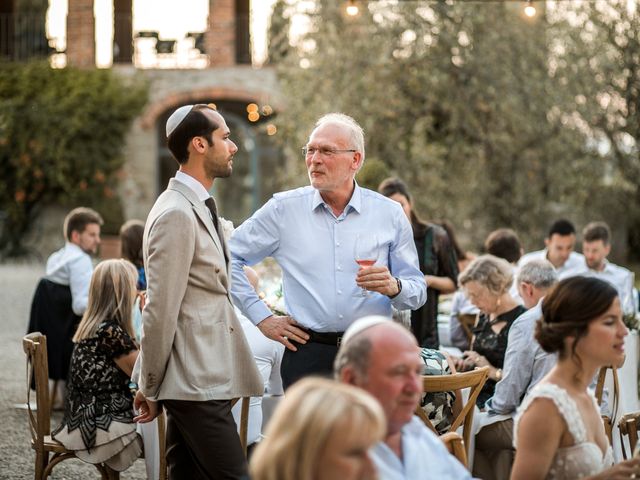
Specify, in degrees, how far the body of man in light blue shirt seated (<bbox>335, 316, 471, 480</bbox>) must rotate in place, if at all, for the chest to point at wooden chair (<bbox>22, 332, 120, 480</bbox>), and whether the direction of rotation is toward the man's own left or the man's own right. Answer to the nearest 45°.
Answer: approximately 180°

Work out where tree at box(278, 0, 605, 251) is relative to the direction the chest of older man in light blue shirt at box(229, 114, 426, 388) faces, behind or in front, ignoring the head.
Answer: behind

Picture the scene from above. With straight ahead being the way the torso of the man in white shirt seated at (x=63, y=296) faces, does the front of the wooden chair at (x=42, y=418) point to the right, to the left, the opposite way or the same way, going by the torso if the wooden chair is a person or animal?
the same way

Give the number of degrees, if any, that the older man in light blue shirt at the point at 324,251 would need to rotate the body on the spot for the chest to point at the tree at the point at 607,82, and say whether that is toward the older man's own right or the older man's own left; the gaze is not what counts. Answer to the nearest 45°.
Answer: approximately 180°

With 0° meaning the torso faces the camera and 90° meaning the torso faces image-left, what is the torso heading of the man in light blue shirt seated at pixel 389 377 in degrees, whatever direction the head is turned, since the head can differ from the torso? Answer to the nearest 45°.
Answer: approximately 315°

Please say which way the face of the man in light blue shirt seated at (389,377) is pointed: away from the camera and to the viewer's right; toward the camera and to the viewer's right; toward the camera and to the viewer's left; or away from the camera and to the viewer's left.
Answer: toward the camera and to the viewer's right

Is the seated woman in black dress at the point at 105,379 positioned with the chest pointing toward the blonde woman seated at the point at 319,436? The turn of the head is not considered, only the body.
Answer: no

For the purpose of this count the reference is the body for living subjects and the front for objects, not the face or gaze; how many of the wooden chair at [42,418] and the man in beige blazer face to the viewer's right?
2

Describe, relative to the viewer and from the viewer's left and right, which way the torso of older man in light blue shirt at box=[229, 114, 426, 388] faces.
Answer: facing the viewer

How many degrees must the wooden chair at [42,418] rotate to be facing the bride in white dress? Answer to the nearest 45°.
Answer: approximately 45° to its right

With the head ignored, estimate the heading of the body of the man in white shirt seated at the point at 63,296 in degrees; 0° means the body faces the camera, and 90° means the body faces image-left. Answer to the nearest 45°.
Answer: approximately 270°

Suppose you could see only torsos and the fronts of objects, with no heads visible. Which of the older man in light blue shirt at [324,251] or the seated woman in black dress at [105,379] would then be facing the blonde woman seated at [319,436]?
the older man in light blue shirt

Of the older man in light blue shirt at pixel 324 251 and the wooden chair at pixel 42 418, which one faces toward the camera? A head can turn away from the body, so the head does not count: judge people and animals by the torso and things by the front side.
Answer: the older man in light blue shirt

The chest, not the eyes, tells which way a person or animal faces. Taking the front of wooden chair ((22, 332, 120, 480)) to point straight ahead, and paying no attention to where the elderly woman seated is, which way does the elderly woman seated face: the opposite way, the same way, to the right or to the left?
the opposite way

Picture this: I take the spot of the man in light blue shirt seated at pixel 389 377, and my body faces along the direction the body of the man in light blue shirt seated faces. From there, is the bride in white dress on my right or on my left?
on my left

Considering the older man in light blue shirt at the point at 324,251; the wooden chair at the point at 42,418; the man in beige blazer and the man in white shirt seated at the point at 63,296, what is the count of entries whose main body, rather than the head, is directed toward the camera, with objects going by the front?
1

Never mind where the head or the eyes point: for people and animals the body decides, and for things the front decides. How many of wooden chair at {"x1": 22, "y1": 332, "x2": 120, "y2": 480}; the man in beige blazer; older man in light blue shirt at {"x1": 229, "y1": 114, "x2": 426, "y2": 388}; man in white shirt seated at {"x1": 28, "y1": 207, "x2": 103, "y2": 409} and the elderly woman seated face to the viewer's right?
3

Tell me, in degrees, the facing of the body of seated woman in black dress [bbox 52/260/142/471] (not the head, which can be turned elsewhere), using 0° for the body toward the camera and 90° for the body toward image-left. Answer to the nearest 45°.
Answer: approximately 225°

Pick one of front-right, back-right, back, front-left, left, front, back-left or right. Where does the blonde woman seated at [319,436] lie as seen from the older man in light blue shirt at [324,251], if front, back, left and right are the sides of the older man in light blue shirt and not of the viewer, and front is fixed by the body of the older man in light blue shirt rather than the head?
front
